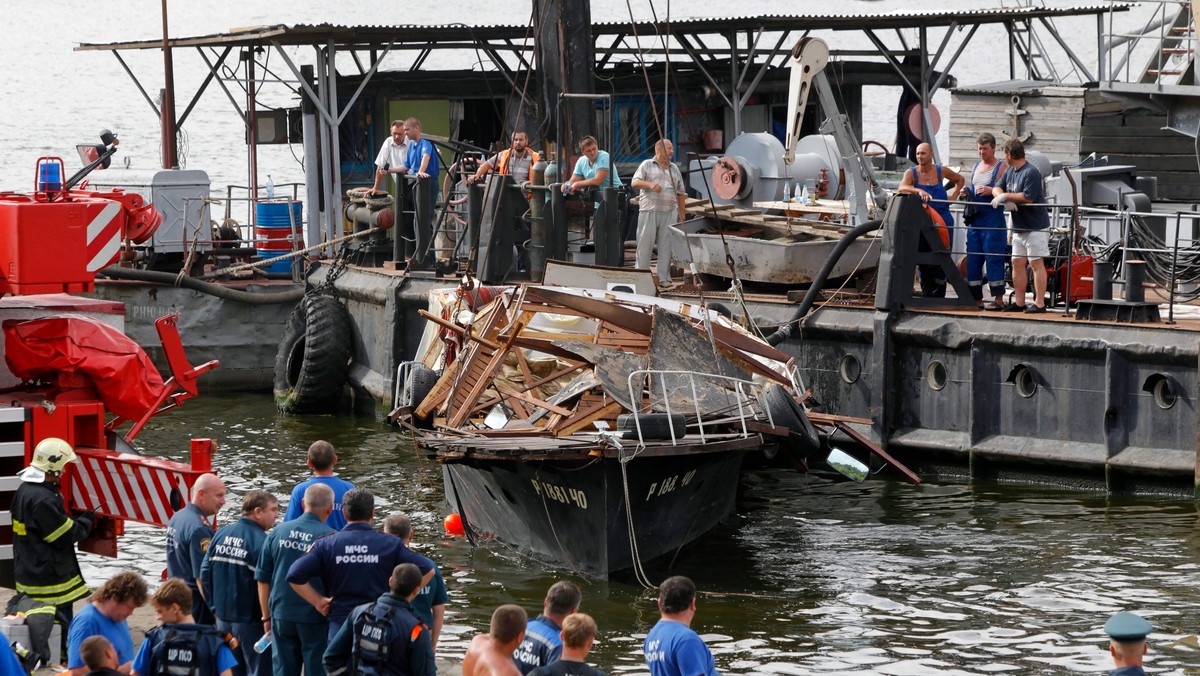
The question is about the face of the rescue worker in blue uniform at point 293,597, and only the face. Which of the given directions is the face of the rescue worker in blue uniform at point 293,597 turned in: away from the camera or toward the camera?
away from the camera

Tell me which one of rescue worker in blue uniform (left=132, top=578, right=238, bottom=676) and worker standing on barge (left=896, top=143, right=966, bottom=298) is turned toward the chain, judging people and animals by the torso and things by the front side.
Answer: the rescue worker in blue uniform

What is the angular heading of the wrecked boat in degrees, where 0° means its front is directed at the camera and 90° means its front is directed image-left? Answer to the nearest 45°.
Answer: approximately 0°

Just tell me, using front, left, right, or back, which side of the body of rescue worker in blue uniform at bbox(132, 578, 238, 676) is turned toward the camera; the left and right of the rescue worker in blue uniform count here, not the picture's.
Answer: back

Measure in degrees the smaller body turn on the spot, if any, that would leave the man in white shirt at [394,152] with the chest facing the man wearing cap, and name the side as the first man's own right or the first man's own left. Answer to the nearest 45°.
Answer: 0° — they already face them

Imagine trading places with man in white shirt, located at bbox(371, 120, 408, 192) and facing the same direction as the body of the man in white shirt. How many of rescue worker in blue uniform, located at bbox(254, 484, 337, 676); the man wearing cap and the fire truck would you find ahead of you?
3

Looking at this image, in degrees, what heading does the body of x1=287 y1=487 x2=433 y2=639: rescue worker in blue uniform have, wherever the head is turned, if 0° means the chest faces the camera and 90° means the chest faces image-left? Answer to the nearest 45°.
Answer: approximately 180°

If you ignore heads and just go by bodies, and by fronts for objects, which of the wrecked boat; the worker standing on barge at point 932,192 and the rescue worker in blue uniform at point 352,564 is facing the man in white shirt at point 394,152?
the rescue worker in blue uniform

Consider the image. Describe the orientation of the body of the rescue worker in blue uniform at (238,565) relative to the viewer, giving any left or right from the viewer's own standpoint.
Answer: facing away from the viewer and to the right of the viewer

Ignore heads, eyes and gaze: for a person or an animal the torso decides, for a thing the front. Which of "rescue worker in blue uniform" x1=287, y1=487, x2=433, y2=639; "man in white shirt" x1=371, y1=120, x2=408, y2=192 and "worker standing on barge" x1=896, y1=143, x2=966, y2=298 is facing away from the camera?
the rescue worker in blue uniform

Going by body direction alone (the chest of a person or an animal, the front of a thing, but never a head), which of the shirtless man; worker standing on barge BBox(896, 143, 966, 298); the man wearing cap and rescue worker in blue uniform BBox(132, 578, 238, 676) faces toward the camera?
the worker standing on barge
